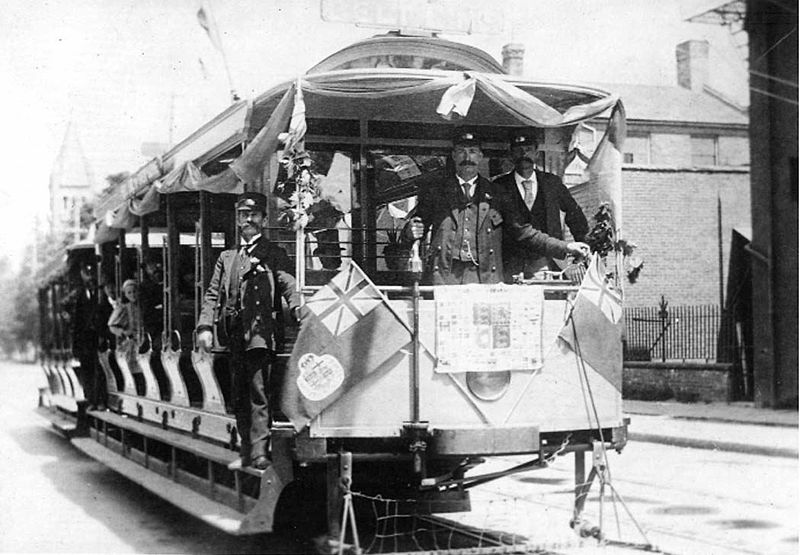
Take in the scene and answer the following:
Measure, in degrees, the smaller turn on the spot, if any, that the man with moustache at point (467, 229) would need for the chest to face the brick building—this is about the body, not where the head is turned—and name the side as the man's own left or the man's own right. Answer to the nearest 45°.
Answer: approximately 180°

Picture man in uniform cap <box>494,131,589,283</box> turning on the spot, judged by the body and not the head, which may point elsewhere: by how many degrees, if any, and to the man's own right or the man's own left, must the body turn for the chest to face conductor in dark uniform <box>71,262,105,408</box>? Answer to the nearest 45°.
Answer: approximately 135° to the man's own right

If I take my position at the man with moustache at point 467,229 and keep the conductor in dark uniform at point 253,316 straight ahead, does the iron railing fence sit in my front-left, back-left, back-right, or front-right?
back-right

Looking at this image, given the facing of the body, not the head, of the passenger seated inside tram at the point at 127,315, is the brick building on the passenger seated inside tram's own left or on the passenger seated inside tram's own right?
on the passenger seated inside tram's own left

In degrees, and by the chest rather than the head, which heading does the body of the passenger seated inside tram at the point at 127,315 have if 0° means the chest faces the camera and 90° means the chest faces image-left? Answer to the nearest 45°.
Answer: approximately 315°

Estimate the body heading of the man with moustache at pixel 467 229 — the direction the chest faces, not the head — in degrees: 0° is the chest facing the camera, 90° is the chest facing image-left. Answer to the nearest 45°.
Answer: approximately 0°

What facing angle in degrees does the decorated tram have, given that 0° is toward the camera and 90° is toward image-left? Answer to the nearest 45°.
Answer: approximately 315°
